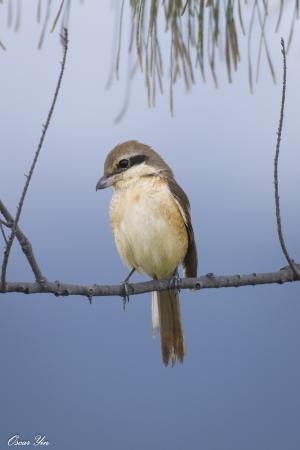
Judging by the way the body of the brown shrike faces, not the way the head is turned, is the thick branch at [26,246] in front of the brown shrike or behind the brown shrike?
in front

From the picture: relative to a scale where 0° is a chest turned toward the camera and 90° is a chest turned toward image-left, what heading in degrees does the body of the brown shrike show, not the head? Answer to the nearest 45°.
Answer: approximately 45°
